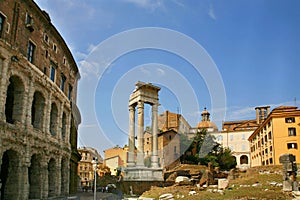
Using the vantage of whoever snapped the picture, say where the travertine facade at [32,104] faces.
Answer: facing the viewer and to the right of the viewer
